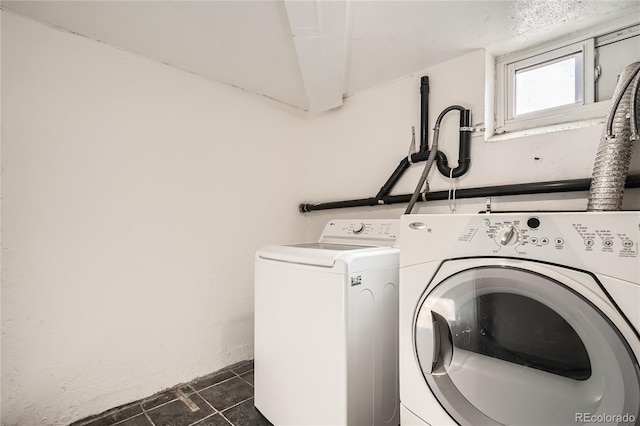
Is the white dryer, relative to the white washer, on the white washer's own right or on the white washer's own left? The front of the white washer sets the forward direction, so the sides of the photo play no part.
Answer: on the white washer's own left

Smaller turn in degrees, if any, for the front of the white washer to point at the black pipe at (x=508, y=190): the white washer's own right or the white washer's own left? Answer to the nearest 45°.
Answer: approximately 135° to the white washer's own left

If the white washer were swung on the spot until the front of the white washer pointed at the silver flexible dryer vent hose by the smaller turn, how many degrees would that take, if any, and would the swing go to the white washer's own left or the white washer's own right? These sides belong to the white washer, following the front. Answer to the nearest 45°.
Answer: approximately 135° to the white washer's own left

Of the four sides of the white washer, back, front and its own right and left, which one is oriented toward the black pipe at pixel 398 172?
back

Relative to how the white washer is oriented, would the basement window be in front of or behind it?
behind

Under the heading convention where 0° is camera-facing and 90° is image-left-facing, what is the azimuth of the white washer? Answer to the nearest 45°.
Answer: approximately 45°
